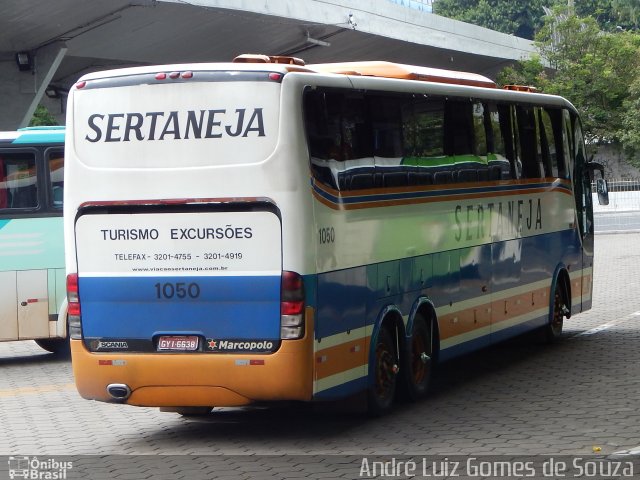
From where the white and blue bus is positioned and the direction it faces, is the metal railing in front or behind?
in front

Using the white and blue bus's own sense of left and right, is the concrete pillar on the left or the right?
on its left

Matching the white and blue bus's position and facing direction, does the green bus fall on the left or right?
on its left

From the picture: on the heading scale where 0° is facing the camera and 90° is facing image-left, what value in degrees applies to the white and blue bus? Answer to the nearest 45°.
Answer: approximately 225°
